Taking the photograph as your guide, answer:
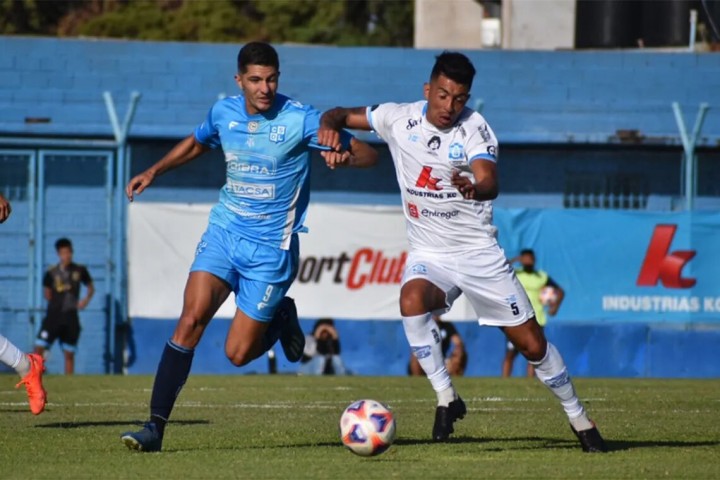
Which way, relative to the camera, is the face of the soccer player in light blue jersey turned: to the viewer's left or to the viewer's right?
to the viewer's right

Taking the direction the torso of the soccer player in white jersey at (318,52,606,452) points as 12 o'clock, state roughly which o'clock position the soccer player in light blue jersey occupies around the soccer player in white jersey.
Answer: The soccer player in light blue jersey is roughly at 3 o'clock from the soccer player in white jersey.

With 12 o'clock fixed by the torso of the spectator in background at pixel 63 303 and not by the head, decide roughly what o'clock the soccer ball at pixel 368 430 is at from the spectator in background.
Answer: The soccer ball is roughly at 12 o'clock from the spectator in background.

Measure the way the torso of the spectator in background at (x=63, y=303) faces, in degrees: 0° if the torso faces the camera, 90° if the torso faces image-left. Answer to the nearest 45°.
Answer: approximately 0°

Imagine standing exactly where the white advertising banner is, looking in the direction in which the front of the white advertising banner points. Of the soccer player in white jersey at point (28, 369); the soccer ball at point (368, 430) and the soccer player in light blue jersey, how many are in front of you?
3
